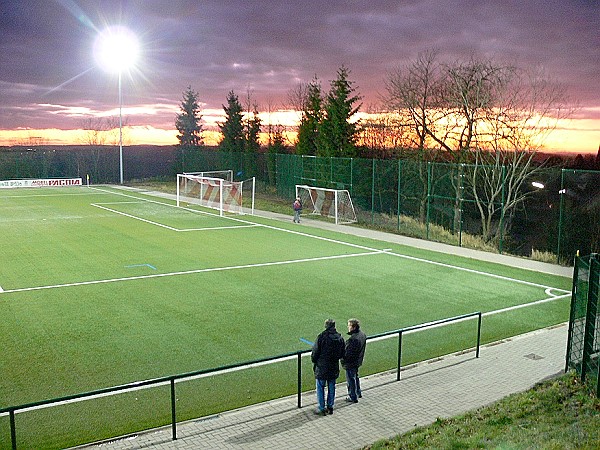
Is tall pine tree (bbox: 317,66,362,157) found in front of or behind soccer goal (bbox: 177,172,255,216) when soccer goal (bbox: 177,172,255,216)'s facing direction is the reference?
behind

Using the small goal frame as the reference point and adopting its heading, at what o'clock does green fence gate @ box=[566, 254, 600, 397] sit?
The green fence gate is roughly at 10 o'clock from the small goal frame.

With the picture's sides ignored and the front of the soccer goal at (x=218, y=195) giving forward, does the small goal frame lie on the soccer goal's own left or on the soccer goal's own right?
on the soccer goal's own left

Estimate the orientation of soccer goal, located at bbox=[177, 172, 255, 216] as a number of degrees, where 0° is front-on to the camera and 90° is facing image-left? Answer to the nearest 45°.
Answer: approximately 45°

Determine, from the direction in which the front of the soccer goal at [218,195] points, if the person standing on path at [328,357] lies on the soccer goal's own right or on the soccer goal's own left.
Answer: on the soccer goal's own left

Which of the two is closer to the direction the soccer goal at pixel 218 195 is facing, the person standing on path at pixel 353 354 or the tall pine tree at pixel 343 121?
the person standing on path

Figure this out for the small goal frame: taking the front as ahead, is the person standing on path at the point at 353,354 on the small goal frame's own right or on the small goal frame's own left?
on the small goal frame's own left
